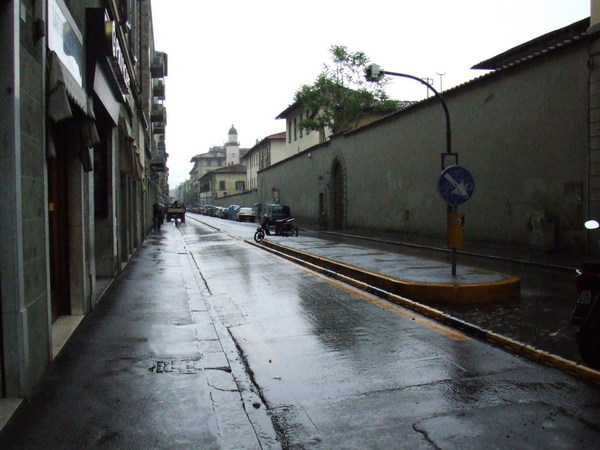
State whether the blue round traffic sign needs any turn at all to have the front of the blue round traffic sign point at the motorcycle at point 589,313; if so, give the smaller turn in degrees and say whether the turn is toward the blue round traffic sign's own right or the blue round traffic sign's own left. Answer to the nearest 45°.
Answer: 0° — it already faces it

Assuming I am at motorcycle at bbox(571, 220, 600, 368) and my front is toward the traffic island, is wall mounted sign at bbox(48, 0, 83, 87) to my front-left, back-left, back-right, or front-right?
front-left

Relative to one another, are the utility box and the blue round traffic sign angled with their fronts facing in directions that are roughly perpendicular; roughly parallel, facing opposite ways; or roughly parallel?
roughly parallel

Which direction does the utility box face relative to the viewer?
toward the camera

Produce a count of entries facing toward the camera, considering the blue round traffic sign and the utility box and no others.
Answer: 2

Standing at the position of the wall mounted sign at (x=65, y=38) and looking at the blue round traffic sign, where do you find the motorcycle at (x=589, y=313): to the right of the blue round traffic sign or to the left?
right

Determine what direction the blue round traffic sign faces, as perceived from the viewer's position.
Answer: facing the viewer
